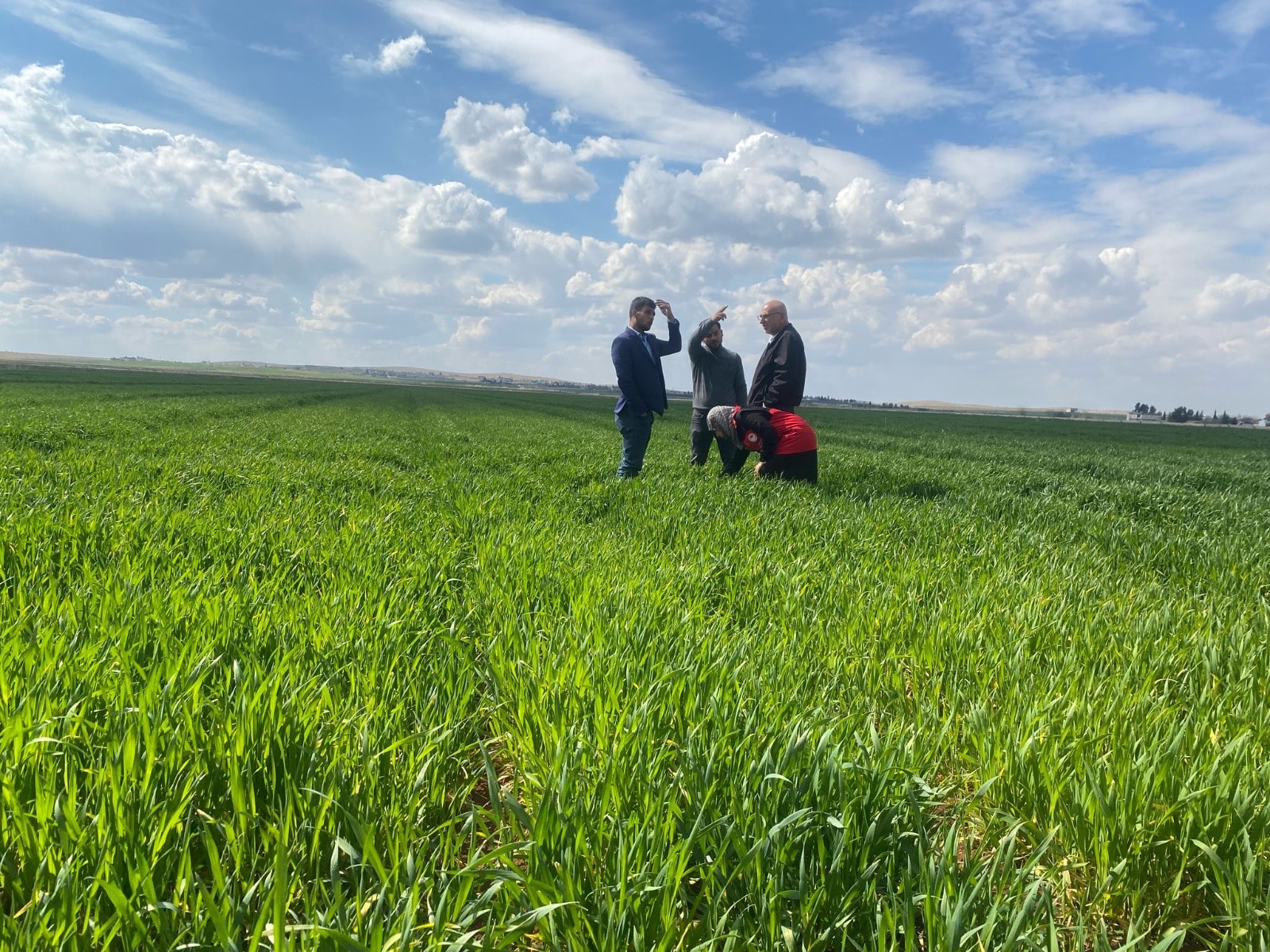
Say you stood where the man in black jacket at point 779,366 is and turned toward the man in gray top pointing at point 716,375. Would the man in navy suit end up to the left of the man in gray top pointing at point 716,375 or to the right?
left

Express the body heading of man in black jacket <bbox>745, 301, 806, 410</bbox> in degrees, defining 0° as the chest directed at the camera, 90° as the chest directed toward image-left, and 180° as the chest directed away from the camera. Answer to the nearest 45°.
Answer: approximately 90°

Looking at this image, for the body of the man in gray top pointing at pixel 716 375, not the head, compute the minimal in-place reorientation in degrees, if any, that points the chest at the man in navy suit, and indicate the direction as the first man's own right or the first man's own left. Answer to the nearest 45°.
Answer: approximately 45° to the first man's own right

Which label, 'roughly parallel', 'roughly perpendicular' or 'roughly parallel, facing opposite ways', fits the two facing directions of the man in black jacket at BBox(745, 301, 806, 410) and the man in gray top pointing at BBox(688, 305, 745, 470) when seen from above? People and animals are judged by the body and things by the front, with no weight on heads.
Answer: roughly perpendicular

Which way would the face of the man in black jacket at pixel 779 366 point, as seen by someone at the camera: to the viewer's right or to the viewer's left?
to the viewer's left

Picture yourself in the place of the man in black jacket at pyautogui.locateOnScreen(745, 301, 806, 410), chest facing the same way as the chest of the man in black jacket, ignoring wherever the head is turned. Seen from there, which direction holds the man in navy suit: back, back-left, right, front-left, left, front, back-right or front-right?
front

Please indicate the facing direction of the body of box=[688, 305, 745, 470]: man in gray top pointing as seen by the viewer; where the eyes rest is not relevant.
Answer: toward the camera

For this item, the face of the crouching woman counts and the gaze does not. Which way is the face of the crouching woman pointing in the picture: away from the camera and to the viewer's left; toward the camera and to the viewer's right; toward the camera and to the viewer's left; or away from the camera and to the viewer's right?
toward the camera and to the viewer's left

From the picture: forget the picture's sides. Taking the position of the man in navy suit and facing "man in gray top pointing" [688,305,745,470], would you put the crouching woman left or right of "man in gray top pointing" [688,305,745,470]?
right

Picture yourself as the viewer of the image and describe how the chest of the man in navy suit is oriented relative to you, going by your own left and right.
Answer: facing the viewer and to the right of the viewer

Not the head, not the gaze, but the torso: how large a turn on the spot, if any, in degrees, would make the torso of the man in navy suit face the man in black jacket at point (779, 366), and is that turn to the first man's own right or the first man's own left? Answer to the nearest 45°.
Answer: approximately 45° to the first man's own left

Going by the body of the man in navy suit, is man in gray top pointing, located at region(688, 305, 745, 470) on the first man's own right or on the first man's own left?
on the first man's own left
